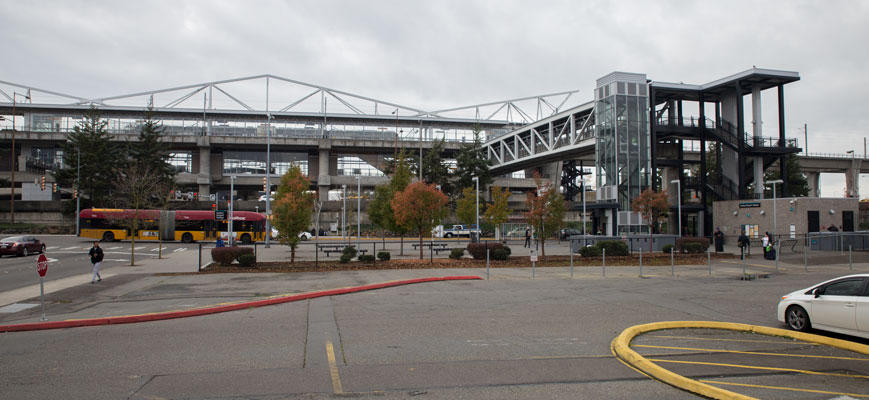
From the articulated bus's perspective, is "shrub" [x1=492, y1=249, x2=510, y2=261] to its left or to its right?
on its right

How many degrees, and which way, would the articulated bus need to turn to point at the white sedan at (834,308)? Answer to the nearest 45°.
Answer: approximately 90° to its right

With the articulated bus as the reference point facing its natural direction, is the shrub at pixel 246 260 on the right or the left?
on its right

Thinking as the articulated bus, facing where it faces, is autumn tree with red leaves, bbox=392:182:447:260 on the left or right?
on its right

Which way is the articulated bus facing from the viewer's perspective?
to the viewer's right
